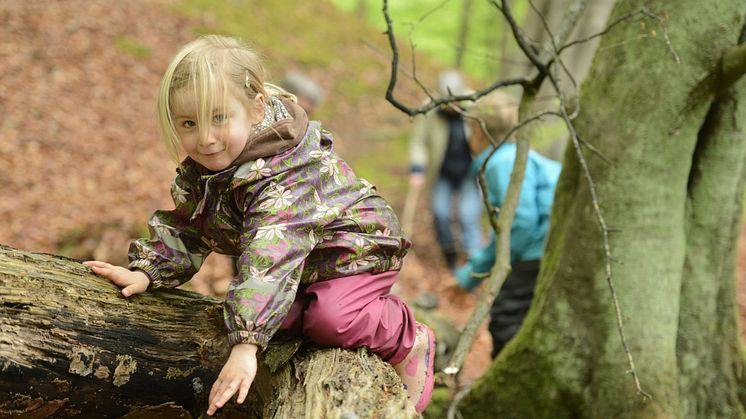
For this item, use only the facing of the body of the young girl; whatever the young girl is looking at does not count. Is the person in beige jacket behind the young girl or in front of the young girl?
behind

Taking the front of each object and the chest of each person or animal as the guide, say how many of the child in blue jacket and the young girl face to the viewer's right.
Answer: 0

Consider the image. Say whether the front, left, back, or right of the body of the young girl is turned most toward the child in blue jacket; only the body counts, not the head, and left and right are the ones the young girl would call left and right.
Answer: back

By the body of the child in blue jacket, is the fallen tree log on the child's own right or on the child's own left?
on the child's own left

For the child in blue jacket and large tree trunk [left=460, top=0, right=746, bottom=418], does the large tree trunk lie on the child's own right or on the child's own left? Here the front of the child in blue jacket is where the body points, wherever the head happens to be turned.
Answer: on the child's own left

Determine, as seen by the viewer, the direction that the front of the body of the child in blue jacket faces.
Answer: to the viewer's left

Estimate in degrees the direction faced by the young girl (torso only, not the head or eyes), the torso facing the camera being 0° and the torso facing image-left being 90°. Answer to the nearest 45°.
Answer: approximately 45°
